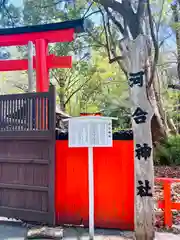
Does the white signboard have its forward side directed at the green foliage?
no

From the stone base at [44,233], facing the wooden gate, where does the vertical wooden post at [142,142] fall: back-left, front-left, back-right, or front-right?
back-right

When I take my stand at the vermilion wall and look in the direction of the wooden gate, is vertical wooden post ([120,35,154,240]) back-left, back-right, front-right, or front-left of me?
back-left

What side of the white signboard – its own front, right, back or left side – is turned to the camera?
front

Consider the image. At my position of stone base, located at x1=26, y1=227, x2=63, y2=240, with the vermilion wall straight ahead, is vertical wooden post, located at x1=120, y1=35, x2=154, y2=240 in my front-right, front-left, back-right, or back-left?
front-right
